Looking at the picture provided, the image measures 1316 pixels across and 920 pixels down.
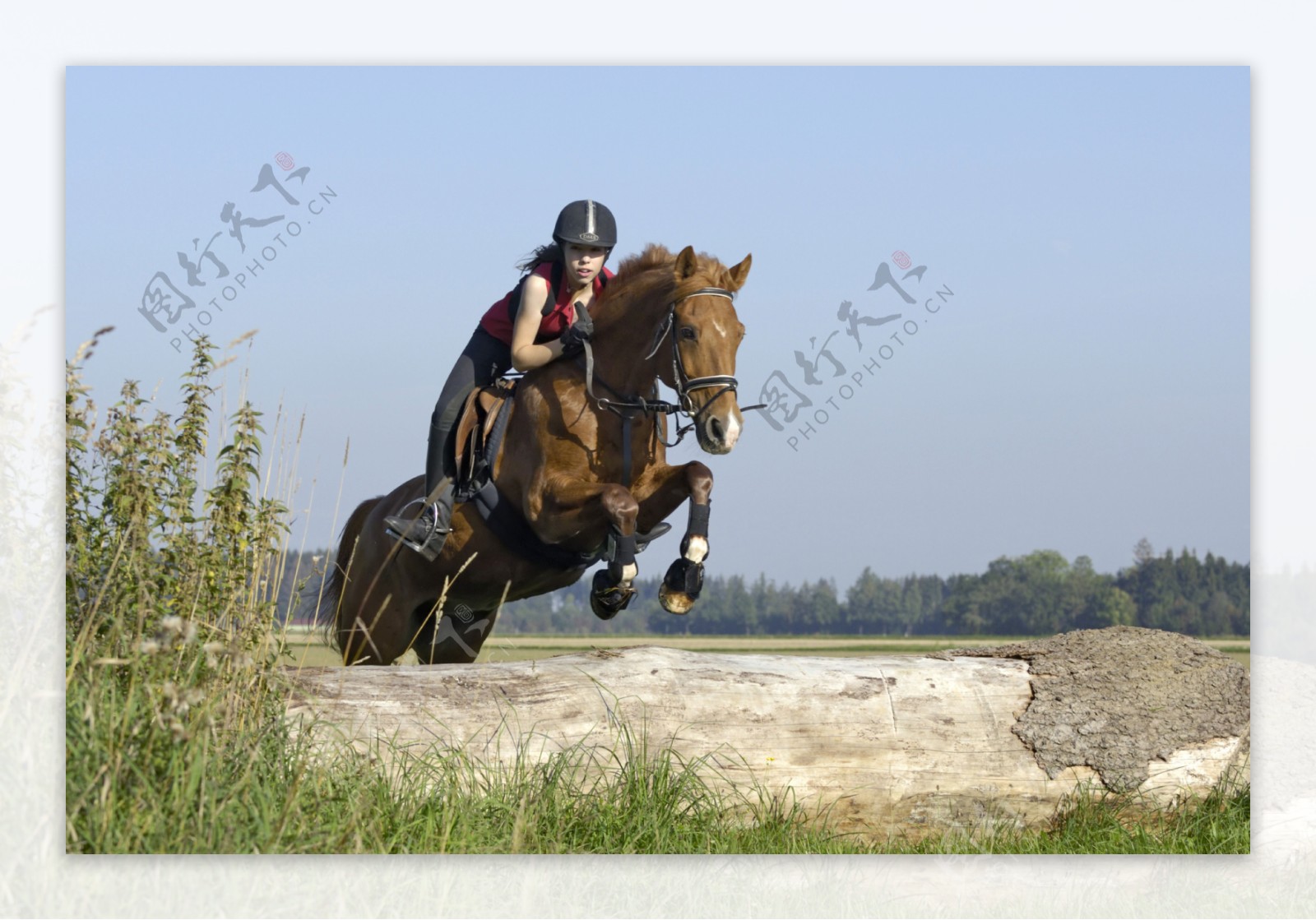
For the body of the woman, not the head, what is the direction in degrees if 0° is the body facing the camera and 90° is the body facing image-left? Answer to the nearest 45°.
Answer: approximately 315°

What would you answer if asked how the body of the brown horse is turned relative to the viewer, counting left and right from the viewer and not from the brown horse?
facing the viewer and to the right of the viewer
